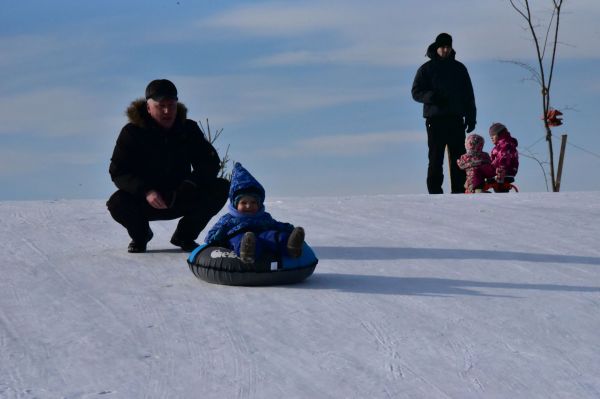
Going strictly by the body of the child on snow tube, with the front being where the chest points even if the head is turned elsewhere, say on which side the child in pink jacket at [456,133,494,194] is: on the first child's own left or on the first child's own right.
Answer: on the first child's own left

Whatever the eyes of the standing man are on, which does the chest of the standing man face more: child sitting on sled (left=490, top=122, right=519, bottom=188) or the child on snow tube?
the child on snow tube

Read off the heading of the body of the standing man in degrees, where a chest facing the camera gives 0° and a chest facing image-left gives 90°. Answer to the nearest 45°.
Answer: approximately 0°

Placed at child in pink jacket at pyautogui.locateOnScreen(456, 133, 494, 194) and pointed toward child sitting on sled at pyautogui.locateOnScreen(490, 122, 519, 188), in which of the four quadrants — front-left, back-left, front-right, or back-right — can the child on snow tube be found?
back-right

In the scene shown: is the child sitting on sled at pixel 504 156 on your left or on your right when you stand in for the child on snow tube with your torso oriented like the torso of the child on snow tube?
on your left

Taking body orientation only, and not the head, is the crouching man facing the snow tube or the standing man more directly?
the snow tube

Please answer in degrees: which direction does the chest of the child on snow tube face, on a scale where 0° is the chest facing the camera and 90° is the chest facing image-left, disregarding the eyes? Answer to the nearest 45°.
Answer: approximately 315°

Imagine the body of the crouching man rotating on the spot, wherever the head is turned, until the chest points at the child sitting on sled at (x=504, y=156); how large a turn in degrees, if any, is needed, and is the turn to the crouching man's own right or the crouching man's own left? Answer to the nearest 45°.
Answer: approximately 135° to the crouching man's own left

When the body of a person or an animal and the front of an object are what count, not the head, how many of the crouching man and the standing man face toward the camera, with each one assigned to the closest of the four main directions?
2
